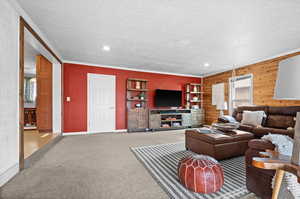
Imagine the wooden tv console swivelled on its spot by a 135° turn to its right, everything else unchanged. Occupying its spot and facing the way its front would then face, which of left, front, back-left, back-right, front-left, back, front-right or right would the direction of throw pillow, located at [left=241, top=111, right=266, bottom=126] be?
back

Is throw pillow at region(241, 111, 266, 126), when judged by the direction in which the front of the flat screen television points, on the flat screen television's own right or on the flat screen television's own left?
on the flat screen television's own left

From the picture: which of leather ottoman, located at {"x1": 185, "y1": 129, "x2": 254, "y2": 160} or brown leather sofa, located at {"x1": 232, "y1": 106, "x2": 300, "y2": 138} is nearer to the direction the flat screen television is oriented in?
the leather ottoman

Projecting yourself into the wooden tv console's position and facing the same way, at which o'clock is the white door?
The white door is roughly at 2 o'clock from the wooden tv console.

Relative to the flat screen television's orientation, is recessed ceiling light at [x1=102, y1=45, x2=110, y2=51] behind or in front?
in front

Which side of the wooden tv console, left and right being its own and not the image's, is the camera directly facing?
front

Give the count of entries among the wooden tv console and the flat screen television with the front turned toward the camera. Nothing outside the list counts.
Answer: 2

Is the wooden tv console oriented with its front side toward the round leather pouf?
yes

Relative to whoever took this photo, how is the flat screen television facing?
facing the viewer

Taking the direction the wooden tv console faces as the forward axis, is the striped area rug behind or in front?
in front

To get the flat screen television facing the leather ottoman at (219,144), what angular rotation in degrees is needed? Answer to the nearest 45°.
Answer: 0° — it already faces it

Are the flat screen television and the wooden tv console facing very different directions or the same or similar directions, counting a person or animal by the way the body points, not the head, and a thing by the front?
same or similar directions

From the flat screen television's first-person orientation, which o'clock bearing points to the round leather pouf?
The round leather pouf is roughly at 12 o'clock from the flat screen television.
